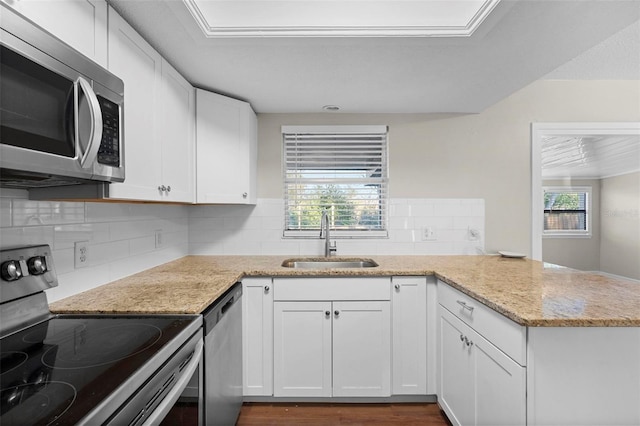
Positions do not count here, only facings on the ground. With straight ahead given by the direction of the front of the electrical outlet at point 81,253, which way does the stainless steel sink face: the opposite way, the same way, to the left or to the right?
to the right

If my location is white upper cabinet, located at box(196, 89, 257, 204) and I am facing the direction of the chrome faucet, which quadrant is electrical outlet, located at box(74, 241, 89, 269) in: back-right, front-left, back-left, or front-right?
back-right

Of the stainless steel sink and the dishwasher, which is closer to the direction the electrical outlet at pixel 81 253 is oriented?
the dishwasher

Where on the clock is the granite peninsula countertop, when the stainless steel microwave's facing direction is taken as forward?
The granite peninsula countertop is roughly at 11 o'clock from the stainless steel microwave.

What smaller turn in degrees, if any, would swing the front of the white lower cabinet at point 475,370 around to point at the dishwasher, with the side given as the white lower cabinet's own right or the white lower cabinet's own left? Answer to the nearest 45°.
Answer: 0° — it already faces it

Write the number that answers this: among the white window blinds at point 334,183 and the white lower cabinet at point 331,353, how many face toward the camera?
2

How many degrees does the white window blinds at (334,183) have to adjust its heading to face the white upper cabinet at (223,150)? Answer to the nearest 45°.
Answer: approximately 45° to its right

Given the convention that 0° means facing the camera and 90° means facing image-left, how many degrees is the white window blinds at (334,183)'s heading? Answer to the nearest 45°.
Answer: approximately 0°

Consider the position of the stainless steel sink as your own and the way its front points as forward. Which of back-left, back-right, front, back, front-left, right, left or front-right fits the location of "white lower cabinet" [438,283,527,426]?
front-left

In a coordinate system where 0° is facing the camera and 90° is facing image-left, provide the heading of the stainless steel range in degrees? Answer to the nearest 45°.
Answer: approximately 315°

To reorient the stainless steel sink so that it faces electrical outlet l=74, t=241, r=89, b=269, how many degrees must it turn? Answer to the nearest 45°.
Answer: approximately 45° to its right

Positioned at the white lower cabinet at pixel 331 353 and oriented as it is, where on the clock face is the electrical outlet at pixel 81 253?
The electrical outlet is roughly at 2 o'clock from the white lower cabinet.

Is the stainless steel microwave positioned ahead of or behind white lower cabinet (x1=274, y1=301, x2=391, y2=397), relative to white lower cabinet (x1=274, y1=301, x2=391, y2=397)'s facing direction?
ahead

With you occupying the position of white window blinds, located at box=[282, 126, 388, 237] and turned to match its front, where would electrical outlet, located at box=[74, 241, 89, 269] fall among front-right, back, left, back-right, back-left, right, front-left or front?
front-right

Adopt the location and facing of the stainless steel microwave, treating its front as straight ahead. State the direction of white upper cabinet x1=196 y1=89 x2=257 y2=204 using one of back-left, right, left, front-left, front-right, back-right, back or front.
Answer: left
